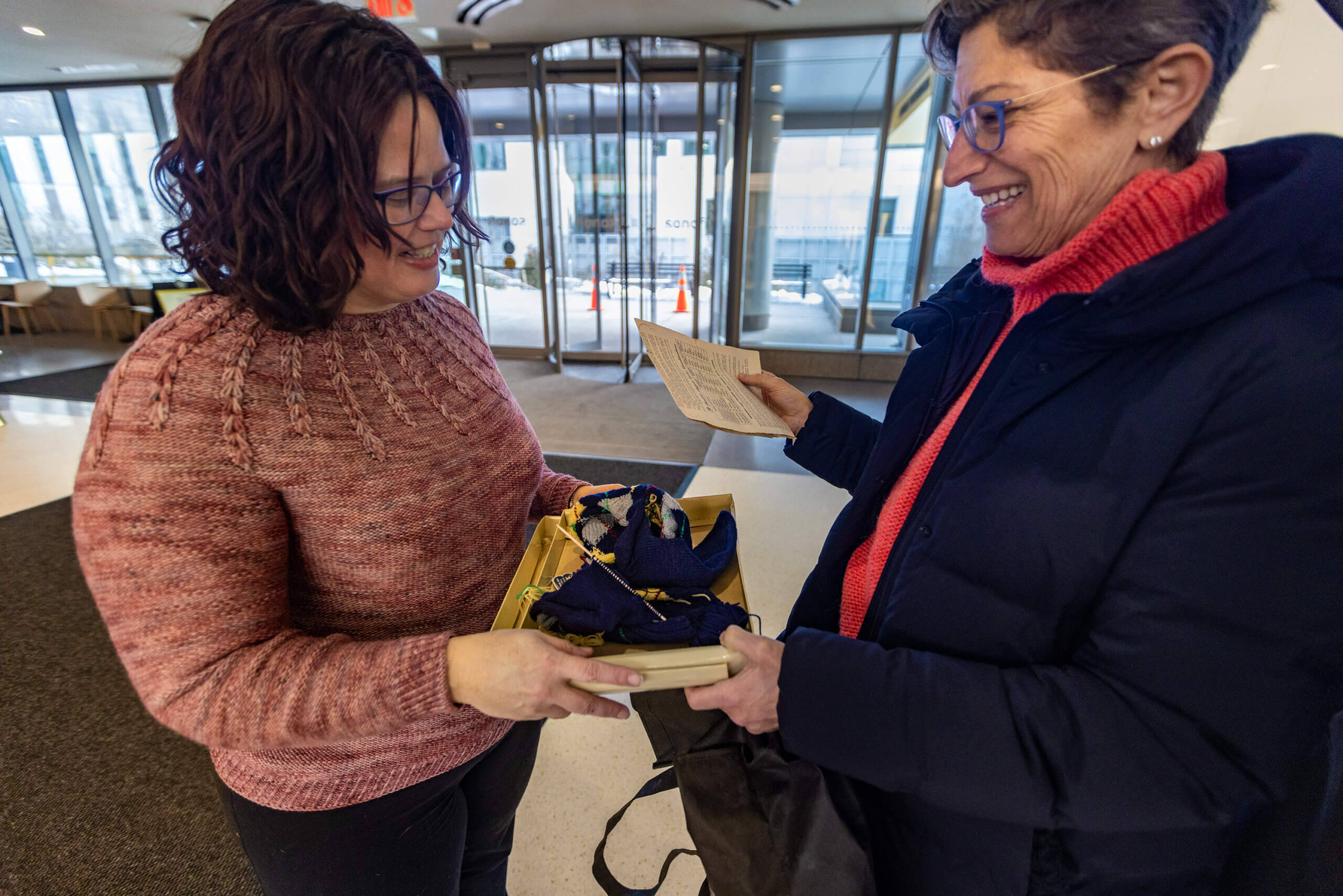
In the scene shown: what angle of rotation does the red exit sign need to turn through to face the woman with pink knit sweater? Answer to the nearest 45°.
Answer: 0° — it already faces them

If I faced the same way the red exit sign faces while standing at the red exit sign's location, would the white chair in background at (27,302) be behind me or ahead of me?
behind

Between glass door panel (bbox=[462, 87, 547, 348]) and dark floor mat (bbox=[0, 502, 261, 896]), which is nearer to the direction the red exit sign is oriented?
the dark floor mat

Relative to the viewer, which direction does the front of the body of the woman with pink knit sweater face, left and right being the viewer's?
facing the viewer and to the right of the viewer

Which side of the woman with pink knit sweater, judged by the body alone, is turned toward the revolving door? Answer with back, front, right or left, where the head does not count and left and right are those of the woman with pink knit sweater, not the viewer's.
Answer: left

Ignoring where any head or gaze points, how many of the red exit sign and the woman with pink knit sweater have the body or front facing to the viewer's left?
0

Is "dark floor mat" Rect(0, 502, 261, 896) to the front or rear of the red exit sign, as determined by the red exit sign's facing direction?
to the front

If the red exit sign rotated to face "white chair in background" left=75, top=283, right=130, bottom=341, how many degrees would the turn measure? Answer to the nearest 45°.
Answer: approximately 135° to its right

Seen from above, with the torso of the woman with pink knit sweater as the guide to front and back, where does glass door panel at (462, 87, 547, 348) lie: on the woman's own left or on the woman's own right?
on the woman's own left

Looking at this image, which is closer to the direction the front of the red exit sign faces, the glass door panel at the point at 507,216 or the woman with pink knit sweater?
the woman with pink knit sweater

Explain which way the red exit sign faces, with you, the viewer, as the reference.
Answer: facing the viewer

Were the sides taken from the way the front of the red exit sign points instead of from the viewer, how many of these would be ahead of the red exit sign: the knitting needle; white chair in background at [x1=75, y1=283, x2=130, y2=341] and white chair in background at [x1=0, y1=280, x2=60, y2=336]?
1
